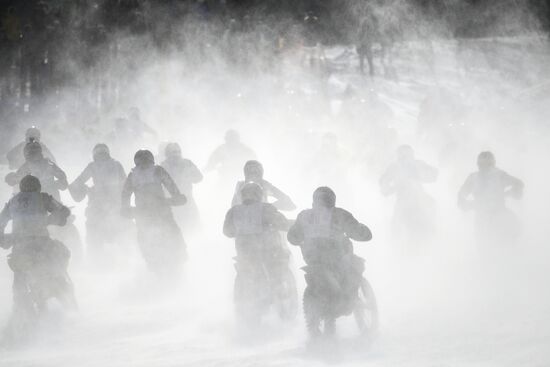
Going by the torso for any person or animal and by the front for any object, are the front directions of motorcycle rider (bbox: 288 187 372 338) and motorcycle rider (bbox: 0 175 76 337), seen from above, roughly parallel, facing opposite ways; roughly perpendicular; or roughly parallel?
roughly parallel

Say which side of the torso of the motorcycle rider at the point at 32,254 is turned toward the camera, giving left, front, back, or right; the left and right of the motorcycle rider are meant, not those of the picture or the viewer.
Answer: back

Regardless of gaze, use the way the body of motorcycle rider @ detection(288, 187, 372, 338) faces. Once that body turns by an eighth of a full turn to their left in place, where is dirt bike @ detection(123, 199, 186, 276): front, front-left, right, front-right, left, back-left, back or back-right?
front

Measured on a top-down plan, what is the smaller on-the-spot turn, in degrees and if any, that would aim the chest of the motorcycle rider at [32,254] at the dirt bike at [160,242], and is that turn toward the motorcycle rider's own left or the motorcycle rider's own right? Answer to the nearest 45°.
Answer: approximately 45° to the motorcycle rider's own right

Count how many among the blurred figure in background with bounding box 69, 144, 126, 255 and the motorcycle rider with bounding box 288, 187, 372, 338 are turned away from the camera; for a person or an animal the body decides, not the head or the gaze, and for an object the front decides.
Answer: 2

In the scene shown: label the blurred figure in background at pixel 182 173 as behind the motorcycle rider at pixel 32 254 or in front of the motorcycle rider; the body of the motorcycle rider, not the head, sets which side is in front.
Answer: in front

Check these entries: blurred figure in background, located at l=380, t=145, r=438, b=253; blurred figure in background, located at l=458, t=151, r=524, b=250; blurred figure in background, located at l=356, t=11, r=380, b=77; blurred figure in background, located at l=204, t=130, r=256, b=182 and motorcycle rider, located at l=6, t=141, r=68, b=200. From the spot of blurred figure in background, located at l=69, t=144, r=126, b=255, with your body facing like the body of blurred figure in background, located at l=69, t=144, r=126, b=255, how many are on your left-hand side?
1

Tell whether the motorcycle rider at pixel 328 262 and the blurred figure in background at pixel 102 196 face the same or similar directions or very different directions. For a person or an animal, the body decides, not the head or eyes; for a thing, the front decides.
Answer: same or similar directions

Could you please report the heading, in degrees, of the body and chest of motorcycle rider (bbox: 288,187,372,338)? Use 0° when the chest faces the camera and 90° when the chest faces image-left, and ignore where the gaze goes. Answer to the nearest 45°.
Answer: approximately 180°

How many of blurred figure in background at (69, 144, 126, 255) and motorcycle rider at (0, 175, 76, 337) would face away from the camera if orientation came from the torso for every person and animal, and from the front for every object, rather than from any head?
2

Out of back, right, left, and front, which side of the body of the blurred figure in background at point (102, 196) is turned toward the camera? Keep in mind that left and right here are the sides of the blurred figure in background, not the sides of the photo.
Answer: back

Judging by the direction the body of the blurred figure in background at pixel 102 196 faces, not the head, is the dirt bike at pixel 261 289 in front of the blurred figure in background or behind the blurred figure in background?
behind

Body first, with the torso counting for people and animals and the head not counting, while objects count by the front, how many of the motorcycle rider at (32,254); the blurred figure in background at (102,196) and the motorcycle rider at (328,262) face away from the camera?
3
